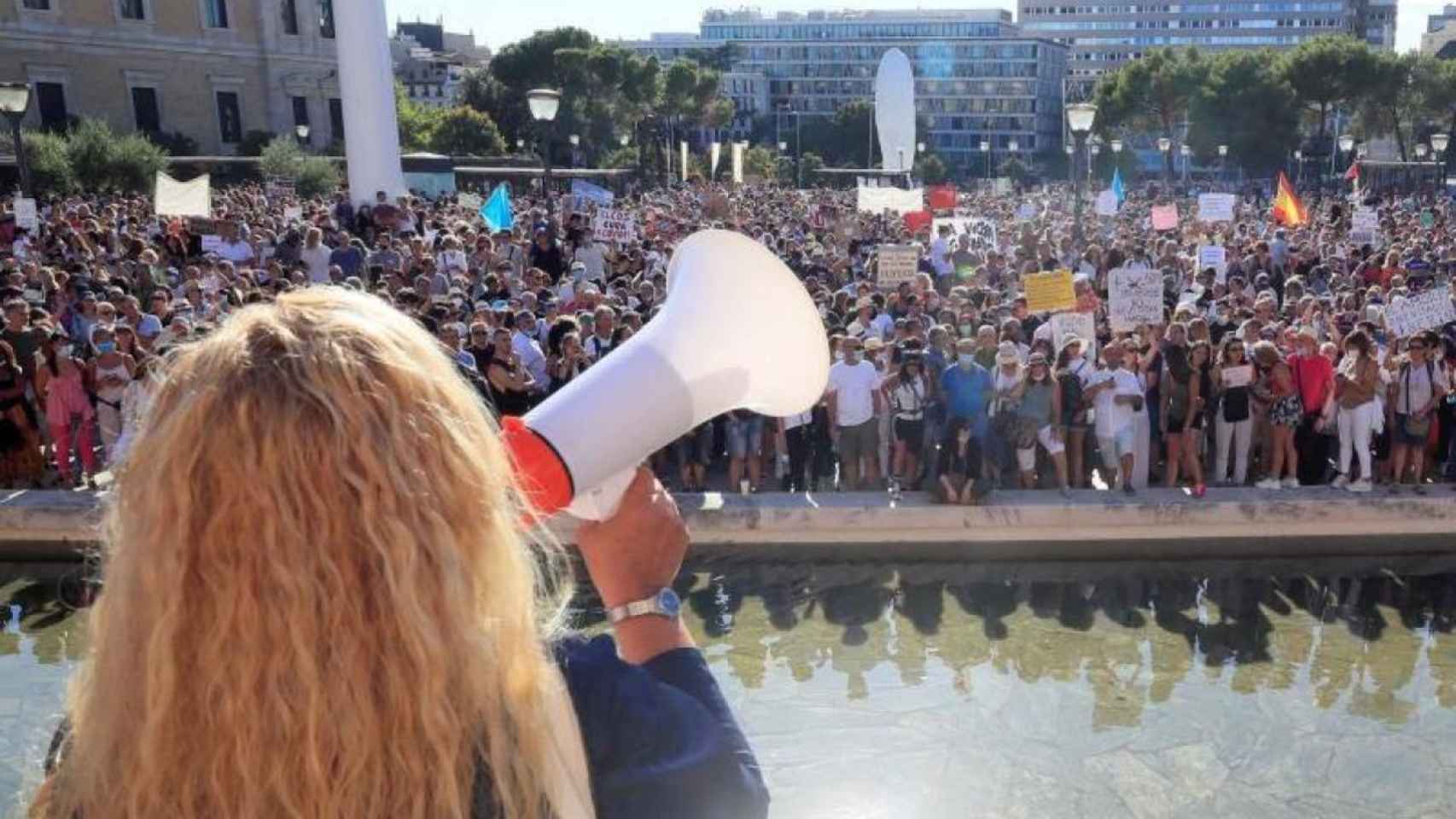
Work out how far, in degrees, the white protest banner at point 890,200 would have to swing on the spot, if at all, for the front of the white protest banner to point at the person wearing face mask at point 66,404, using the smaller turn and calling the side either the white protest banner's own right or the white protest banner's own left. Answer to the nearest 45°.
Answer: approximately 45° to the white protest banner's own right

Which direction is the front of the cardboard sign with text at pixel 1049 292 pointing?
toward the camera

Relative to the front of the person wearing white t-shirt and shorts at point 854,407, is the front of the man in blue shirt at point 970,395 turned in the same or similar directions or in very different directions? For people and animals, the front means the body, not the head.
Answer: same or similar directions

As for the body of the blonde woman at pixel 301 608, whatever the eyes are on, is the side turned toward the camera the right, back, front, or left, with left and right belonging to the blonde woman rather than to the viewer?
back

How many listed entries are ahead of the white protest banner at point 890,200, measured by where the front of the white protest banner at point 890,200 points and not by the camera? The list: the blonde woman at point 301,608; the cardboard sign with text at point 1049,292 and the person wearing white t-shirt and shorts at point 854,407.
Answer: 3

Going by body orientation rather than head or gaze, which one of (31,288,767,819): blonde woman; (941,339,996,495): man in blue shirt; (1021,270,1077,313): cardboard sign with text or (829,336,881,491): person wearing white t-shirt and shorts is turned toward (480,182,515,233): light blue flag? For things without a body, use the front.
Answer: the blonde woman

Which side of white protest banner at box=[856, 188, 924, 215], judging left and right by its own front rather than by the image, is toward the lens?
front

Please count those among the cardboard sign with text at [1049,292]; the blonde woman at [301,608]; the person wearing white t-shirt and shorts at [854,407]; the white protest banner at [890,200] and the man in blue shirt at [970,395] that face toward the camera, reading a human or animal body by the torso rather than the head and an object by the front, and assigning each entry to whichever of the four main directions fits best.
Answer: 4

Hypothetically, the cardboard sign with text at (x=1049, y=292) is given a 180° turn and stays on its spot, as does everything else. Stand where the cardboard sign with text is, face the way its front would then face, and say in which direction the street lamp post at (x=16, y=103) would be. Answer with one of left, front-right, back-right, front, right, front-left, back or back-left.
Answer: left

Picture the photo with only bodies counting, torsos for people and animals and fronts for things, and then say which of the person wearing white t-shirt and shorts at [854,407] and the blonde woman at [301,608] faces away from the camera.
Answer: the blonde woman

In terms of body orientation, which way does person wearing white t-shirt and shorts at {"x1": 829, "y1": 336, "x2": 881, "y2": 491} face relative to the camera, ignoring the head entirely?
toward the camera

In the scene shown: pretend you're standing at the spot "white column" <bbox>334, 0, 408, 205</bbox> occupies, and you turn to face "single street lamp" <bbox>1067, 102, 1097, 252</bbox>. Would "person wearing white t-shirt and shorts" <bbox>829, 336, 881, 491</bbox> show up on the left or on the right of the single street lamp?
right

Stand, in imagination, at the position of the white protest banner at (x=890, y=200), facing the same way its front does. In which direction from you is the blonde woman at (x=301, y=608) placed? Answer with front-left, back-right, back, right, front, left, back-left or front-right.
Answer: front

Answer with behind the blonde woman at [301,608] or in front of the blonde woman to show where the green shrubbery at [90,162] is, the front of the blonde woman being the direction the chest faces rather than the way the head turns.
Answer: in front
